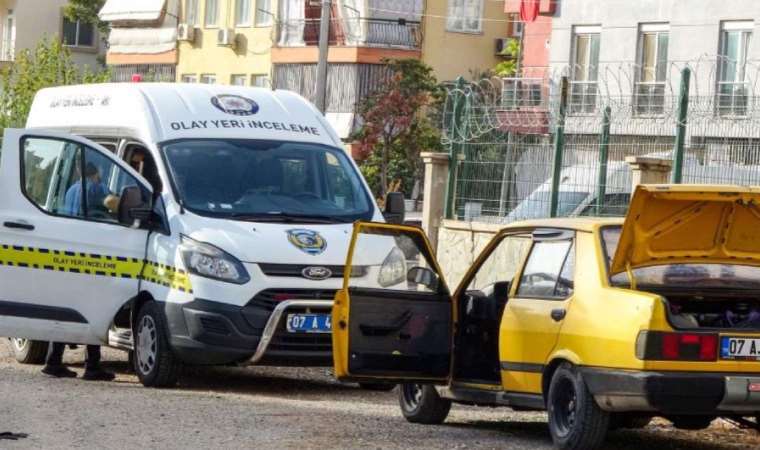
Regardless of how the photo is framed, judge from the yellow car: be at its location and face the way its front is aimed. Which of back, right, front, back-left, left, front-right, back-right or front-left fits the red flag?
front-right

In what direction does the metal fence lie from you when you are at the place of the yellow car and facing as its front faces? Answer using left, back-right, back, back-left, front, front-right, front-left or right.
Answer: front-right

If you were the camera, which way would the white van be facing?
facing the viewer and to the right of the viewer

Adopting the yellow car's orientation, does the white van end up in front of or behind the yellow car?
in front

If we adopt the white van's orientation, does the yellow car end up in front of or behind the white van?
in front

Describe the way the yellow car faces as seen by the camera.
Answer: facing away from the viewer and to the left of the viewer
